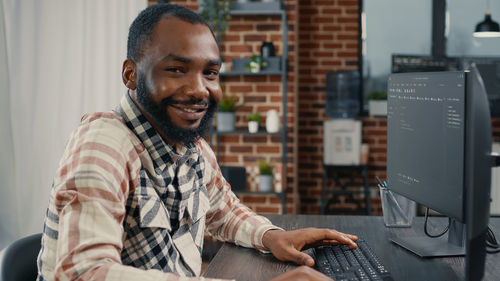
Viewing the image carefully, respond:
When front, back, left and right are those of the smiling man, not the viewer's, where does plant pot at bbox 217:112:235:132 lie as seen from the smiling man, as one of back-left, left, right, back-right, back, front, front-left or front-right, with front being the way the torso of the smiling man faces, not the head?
back-left

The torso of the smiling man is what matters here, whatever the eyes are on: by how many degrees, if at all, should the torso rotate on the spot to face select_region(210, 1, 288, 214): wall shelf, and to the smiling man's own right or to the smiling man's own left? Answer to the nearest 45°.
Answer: approximately 135° to the smiling man's own left

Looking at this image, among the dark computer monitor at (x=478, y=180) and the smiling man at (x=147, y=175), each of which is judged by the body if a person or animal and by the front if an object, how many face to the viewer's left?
1

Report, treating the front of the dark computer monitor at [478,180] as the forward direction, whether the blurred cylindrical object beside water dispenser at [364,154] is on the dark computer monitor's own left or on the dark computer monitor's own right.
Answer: on the dark computer monitor's own right

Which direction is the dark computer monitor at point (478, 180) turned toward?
to the viewer's left

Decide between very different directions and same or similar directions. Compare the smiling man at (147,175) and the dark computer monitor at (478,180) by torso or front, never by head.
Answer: very different directions

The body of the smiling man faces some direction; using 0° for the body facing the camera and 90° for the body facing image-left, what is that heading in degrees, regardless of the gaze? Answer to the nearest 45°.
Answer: approximately 315°

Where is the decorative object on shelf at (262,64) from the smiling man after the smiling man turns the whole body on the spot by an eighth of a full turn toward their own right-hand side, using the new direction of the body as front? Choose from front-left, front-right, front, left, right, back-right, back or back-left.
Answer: back

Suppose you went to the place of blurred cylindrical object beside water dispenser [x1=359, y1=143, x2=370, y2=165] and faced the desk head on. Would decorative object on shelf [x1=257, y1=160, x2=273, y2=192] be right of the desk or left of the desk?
right
